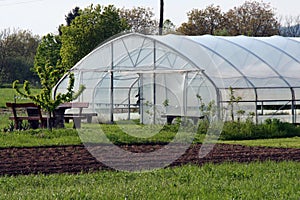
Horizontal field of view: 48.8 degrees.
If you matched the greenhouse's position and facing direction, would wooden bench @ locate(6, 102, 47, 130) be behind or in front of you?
in front

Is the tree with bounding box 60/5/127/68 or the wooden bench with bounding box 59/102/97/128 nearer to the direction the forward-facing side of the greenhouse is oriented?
the wooden bench

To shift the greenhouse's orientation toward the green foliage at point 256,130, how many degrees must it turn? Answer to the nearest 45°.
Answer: approximately 90° to its left

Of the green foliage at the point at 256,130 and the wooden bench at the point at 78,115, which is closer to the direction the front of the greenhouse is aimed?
the wooden bench

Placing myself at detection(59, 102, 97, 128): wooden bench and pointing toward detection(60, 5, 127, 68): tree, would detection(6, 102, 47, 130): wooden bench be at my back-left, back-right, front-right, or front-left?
back-left

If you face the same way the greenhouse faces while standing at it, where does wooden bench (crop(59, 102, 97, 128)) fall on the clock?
The wooden bench is roughly at 1 o'clock from the greenhouse.

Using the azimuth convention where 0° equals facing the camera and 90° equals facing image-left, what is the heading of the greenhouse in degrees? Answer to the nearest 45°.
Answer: approximately 45°

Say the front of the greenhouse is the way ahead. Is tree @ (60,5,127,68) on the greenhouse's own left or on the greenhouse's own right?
on the greenhouse's own right
